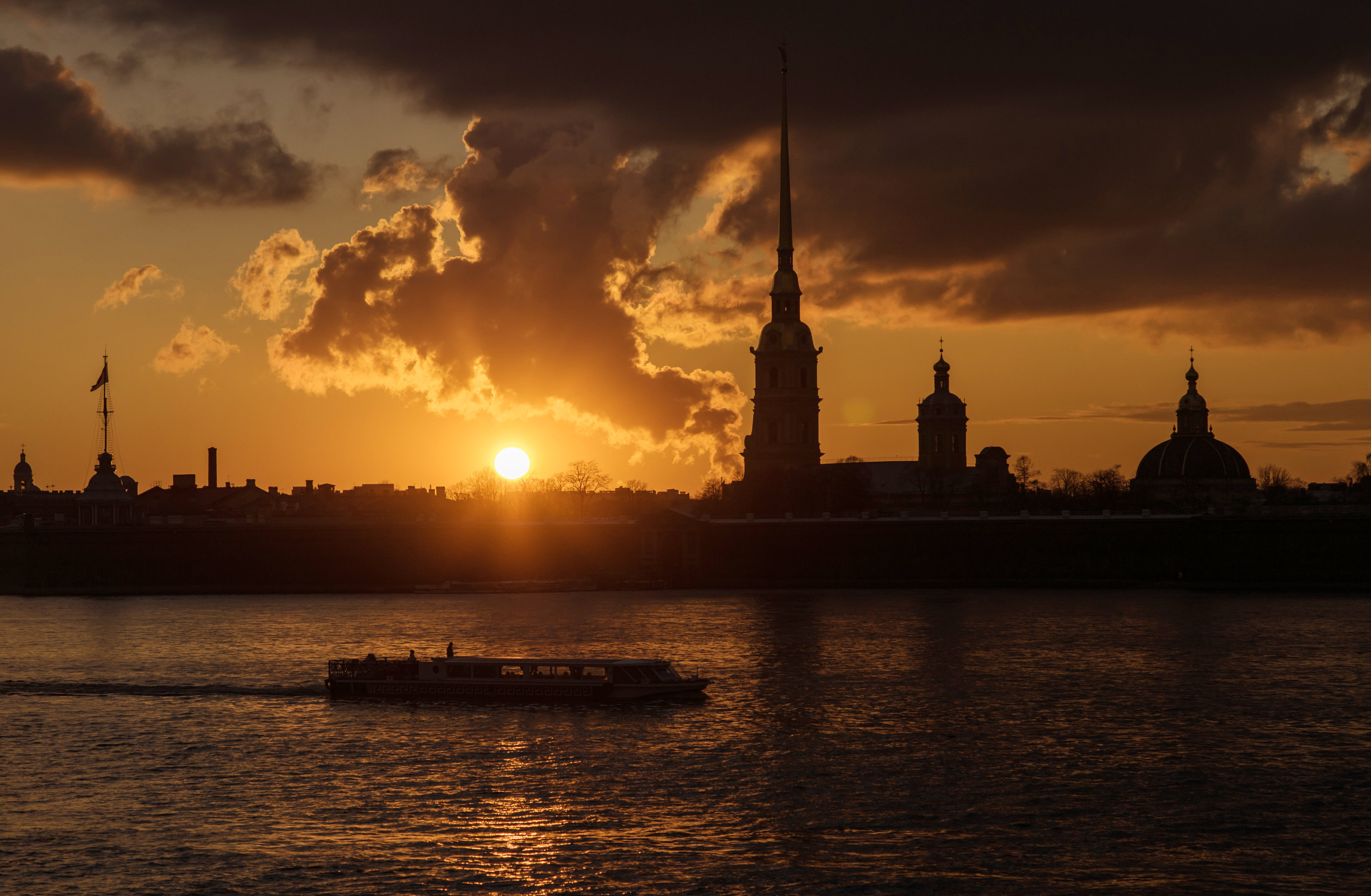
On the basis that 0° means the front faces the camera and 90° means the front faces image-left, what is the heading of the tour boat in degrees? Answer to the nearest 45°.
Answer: approximately 270°
